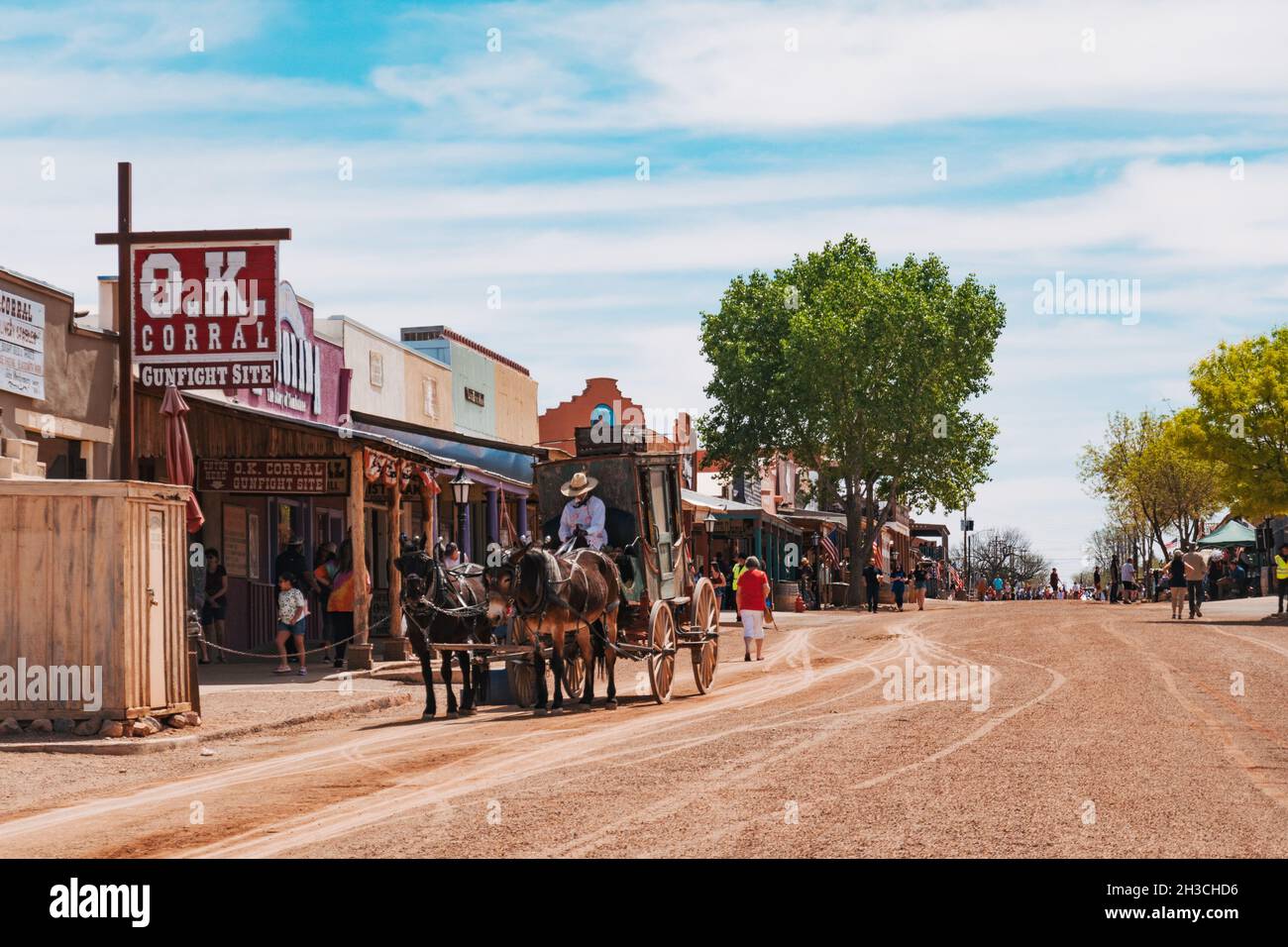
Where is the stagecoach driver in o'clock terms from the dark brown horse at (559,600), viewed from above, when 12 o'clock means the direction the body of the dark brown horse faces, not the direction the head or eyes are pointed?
The stagecoach driver is roughly at 5 o'clock from the dark brown horse.

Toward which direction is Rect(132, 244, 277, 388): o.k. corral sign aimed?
toward the camera

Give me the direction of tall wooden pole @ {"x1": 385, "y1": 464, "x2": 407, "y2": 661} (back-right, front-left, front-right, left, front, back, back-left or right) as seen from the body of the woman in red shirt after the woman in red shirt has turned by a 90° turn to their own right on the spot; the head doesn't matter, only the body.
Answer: back-right

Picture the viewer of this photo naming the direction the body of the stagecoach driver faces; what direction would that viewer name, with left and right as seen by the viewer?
facing the viewer and to the left of the viewer

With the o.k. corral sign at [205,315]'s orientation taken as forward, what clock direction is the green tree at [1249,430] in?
The green tree is roughly at 8 o'clock from the o.k. corral sign.
